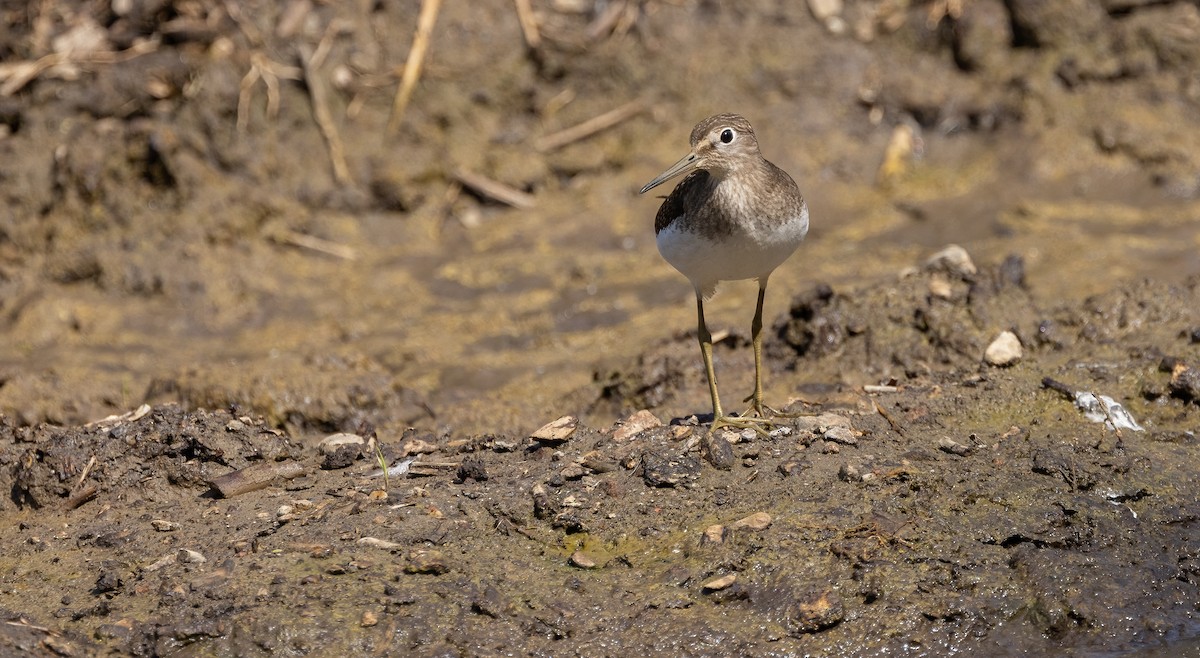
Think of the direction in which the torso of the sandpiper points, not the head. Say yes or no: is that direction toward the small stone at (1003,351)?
no

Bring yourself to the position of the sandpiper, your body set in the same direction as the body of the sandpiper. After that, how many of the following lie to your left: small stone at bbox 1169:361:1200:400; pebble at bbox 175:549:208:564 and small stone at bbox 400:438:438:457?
1

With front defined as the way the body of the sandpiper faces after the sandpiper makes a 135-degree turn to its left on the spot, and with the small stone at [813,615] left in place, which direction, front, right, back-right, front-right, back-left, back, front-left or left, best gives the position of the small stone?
back-right

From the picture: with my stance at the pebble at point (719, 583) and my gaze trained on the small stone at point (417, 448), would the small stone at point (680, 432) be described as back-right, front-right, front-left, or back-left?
front-right

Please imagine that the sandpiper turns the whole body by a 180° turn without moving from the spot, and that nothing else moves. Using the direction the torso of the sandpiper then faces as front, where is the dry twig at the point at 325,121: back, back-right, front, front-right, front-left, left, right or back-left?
front-left

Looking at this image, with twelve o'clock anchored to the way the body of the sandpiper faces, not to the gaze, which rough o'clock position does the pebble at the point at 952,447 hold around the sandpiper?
The pebble is roughly at 10 o'clock from the sandpiper.

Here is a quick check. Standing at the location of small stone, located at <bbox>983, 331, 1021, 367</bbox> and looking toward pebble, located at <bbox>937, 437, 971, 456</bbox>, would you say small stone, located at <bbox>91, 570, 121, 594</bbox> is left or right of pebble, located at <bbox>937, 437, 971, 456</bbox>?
right

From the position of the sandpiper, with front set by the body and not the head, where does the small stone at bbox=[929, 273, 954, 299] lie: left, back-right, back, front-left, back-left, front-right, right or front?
back-left

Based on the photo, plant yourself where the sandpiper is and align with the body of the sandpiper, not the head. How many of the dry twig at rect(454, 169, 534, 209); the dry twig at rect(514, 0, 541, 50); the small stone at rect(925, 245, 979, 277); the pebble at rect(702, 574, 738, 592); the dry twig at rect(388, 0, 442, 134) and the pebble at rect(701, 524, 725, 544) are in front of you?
2

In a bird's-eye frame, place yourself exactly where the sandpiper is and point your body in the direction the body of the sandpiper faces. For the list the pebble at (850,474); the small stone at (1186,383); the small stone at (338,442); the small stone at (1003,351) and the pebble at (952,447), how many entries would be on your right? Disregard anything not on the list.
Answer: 1

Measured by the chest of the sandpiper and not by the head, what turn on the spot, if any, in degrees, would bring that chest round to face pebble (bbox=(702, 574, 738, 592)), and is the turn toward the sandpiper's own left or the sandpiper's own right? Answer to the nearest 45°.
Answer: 0° — it already faces it

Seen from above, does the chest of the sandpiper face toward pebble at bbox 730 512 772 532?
yes

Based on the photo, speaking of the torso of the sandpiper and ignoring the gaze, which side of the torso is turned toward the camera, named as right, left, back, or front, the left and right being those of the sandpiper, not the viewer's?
front

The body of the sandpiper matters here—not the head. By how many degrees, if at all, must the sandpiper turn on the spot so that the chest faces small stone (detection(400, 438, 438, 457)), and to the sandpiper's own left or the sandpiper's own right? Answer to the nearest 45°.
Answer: approximately 90° to the sandpiper's own right

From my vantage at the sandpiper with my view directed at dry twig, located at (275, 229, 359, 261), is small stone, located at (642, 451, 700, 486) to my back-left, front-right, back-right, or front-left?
back-left

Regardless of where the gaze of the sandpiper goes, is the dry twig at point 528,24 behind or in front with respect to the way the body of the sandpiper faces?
behind

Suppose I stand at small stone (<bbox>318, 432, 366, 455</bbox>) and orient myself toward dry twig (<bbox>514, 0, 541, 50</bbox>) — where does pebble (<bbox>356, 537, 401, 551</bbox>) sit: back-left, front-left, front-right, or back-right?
back-right
